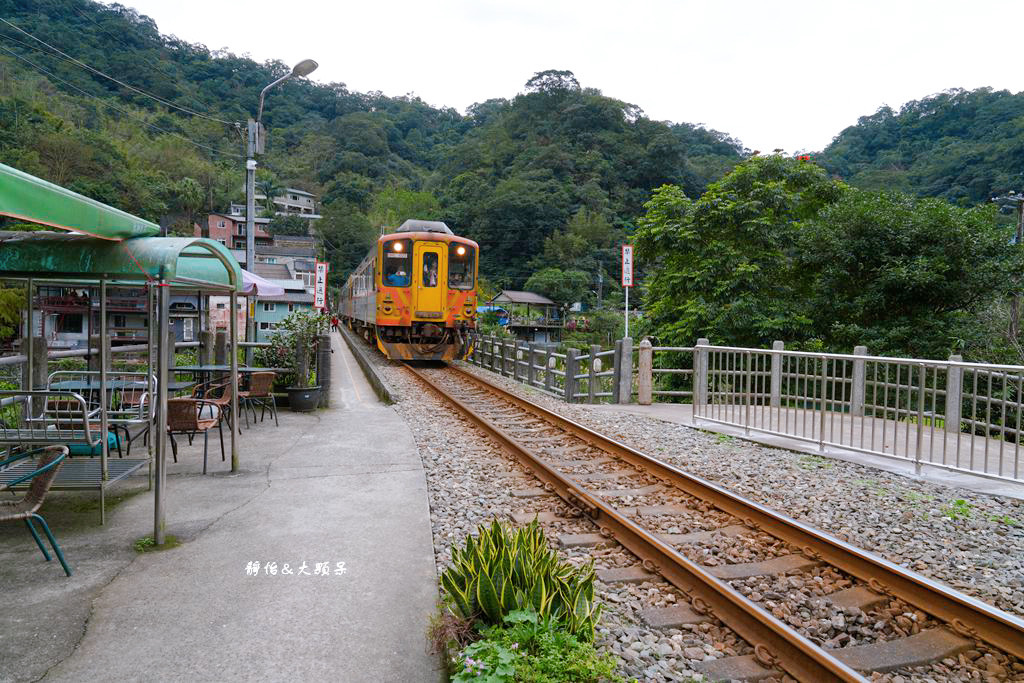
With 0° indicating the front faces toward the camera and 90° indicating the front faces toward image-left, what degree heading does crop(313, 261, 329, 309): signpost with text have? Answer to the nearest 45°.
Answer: approximately 0°

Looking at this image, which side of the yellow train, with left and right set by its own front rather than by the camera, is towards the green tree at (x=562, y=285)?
back

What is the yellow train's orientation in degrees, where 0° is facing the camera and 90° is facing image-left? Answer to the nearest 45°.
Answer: approximately 0°

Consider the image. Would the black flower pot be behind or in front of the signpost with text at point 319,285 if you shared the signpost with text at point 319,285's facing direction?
in front

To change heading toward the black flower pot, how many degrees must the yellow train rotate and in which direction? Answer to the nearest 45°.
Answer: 0° — it already faces it

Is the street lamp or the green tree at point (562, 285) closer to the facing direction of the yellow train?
the street lamp

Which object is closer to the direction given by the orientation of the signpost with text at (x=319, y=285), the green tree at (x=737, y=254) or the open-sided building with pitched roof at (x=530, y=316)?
the green tree

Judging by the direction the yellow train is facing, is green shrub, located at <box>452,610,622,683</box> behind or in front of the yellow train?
in front

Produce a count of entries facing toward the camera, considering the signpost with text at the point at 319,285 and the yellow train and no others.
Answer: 2

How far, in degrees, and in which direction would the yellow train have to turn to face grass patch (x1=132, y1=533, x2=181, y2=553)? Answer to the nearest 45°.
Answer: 0° — it already faces it

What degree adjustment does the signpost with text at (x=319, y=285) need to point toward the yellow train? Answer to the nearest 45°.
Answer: approximately 90° to its left

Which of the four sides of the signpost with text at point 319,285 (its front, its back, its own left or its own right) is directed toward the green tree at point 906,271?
left

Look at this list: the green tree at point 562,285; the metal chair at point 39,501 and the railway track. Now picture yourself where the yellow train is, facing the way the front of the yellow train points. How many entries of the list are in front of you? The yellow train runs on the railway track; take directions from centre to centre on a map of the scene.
2
